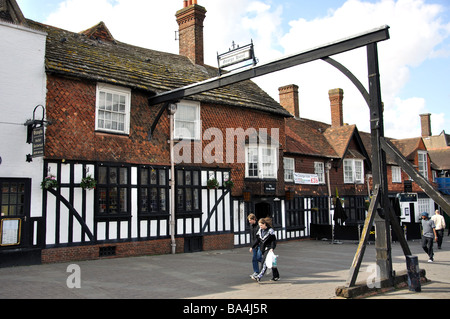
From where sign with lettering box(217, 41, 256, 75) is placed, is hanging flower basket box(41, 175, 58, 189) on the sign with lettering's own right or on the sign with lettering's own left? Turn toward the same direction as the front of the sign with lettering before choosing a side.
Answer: on the sign with lettering's own right

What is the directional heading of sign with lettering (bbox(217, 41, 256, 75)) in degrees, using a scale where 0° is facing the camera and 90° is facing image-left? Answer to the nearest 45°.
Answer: approximately 45°

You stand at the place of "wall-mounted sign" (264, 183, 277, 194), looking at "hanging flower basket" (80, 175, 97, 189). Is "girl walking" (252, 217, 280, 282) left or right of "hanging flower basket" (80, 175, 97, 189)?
left

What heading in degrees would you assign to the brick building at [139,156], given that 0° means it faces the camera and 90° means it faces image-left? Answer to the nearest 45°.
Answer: approximately 315°

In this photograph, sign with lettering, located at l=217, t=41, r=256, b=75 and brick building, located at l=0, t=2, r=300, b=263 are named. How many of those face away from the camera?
0

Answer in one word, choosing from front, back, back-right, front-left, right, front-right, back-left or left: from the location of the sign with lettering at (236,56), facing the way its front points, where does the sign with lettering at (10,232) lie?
front-right

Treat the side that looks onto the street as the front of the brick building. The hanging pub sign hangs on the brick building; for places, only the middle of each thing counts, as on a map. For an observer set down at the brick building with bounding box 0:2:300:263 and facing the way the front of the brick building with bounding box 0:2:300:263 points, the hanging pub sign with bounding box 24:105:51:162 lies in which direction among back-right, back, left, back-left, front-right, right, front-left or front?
right

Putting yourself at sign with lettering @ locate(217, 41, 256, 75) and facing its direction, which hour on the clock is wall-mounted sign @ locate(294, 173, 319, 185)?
The wall-mounted sign is roughly at 5 o'clock from the sign with lettering.

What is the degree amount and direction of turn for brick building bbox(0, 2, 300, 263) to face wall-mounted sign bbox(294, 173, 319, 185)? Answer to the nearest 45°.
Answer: approximately 90° to its left

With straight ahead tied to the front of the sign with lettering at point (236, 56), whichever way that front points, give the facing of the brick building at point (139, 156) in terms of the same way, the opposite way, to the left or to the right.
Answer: to the left

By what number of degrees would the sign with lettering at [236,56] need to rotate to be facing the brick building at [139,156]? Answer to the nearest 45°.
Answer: approximately 90° to its right

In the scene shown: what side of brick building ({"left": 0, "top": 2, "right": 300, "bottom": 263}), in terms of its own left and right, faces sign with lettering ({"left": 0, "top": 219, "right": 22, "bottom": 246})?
right
